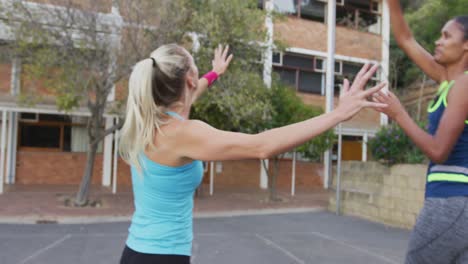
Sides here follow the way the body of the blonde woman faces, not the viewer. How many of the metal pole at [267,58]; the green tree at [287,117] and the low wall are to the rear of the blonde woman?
0

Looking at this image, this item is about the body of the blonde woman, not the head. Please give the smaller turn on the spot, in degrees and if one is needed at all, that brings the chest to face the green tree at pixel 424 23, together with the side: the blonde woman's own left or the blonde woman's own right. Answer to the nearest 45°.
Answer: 0° — they already face it

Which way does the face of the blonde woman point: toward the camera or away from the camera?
away from the camera

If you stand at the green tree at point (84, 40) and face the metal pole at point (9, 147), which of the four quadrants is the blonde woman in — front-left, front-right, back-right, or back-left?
back-left

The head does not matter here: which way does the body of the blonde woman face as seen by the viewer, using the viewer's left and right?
facing away from the viewer and to the right of the viewer

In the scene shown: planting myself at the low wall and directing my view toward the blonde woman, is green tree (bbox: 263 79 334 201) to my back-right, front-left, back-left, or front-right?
back-right

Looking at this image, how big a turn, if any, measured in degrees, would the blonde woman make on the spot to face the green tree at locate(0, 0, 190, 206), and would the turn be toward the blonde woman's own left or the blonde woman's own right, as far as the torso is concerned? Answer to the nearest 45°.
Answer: approximately 90° to the blonde woman's own left

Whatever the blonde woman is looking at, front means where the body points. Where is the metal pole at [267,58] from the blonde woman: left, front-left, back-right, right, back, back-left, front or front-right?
front-left

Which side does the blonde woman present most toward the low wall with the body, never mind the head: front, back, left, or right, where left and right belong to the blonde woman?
front

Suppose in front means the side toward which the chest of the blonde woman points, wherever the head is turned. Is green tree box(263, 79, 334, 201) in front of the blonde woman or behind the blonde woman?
in front

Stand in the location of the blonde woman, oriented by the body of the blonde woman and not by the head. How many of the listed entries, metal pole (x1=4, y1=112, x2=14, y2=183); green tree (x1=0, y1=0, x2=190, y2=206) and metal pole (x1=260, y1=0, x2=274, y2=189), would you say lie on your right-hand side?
0

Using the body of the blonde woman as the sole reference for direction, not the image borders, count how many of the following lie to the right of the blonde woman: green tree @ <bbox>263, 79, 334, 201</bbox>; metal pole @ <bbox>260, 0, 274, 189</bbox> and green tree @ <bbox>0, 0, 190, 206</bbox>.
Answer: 0

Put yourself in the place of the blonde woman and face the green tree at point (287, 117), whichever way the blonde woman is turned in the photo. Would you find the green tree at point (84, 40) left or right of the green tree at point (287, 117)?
left
